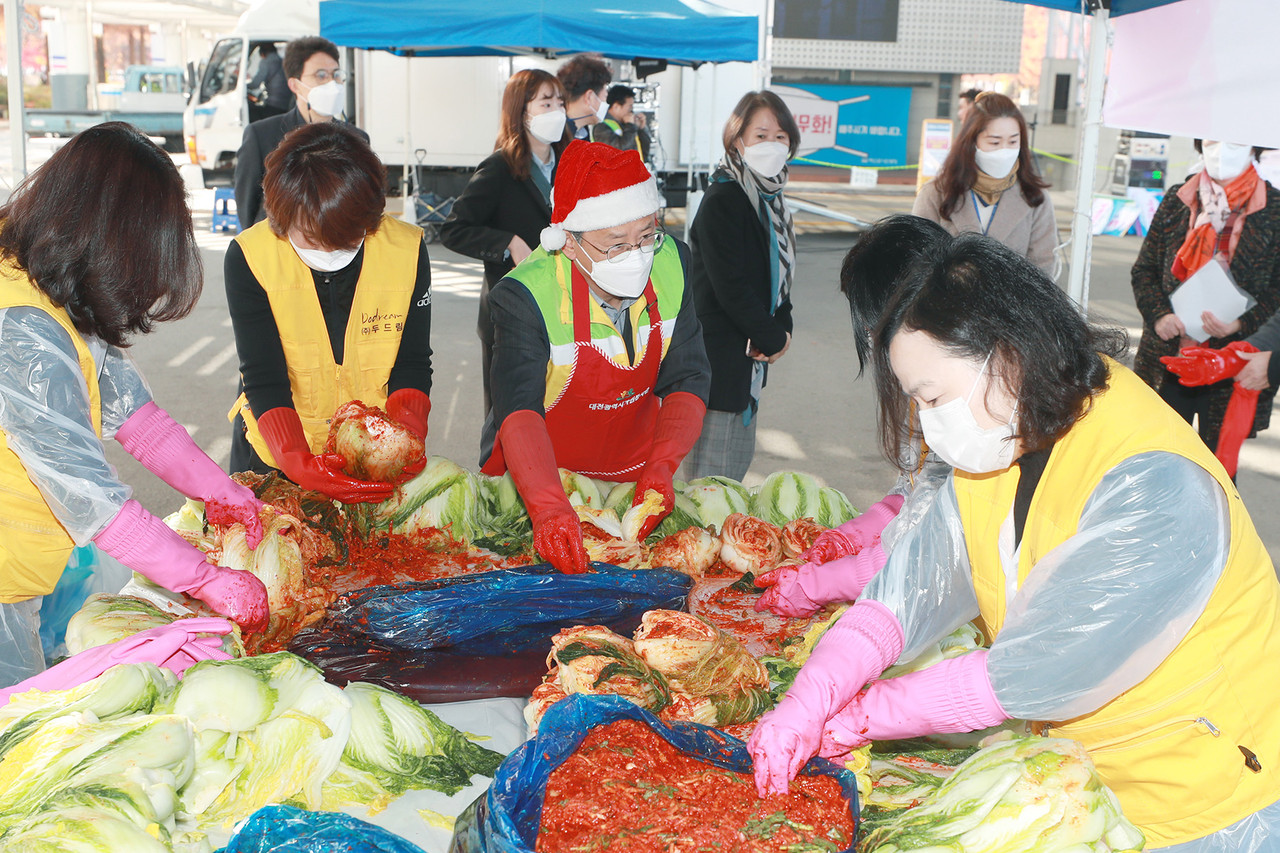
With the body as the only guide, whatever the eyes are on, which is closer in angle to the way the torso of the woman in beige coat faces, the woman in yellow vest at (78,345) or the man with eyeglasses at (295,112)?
the woman in yellow vest

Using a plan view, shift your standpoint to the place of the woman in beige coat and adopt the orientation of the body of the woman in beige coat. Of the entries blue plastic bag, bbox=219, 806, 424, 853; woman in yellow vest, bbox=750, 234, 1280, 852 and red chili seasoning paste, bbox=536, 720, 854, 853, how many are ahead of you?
3

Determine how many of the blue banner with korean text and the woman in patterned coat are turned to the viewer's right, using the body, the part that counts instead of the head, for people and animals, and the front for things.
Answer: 0

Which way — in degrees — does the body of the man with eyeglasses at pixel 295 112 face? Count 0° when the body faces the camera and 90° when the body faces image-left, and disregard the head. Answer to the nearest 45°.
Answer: approximately 315°

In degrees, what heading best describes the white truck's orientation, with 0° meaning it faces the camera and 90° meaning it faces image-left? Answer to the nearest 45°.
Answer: approximately 90°

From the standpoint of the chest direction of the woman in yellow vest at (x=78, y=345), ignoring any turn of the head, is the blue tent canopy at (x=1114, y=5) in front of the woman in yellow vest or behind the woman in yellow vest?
in front

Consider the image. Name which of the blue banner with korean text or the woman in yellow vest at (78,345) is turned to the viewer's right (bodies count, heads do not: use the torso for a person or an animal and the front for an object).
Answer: the woman in yellow vest

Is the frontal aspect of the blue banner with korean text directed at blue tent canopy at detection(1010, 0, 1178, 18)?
yes

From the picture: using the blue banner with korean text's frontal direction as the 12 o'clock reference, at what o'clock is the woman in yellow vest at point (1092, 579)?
The woman in yellow vest is roughly at 12 o'clock from the blue banner with korean text.
